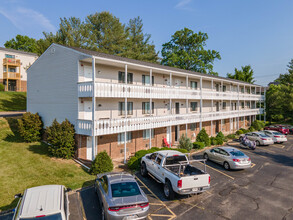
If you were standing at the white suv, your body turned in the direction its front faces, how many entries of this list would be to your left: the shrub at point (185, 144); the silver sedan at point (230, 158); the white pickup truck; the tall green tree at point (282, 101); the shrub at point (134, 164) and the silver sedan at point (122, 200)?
0

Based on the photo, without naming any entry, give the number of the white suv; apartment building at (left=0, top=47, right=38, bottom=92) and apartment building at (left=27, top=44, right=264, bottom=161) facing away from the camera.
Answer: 1

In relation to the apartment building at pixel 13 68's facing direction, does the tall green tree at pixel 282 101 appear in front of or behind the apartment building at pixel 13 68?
in front

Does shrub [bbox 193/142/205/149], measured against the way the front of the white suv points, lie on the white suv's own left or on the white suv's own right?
on the white suv's own right

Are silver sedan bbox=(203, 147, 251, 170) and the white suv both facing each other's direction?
no

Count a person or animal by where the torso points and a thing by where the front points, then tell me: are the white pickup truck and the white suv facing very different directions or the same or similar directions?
same or similar directions

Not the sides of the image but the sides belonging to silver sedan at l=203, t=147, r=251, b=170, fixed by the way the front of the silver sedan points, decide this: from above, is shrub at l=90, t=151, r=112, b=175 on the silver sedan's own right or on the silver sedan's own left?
on the silver sedan's own left

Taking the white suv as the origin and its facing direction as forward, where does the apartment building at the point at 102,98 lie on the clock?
The apartment building is roughly at 1 o'clock from the white suv.

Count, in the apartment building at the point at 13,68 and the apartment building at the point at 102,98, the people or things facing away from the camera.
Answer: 0

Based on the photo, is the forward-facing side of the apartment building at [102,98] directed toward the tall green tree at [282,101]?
no

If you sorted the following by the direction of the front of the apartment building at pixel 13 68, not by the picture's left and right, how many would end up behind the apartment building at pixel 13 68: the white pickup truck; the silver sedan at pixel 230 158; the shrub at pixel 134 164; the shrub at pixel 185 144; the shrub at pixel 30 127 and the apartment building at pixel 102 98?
0

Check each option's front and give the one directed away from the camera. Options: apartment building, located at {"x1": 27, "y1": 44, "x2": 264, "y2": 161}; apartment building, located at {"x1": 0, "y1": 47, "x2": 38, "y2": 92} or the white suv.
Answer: the white suv

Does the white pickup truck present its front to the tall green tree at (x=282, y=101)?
no

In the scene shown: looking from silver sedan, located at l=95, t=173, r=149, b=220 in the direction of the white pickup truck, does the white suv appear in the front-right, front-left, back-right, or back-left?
back-left

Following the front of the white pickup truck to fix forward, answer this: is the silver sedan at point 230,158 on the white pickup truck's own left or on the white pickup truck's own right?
on the white pickup truck's own right

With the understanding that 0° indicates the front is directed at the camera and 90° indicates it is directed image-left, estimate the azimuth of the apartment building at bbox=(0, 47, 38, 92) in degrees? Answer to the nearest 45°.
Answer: approximately 315°

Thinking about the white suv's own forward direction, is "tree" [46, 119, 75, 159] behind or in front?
in front

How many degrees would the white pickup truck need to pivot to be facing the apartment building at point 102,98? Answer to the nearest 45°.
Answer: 0° — it already faces it

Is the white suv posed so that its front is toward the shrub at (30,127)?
yes

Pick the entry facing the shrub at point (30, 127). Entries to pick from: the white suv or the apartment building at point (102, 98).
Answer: the white suv

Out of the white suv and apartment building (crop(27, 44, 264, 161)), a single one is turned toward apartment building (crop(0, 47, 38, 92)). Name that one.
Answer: the white suv

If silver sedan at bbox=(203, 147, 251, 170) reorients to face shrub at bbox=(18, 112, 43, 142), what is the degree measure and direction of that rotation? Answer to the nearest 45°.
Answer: approximately 45° to its left

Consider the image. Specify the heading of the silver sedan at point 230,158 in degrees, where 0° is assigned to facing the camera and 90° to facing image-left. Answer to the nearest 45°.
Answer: approximately 135°

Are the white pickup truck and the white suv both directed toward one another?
no
